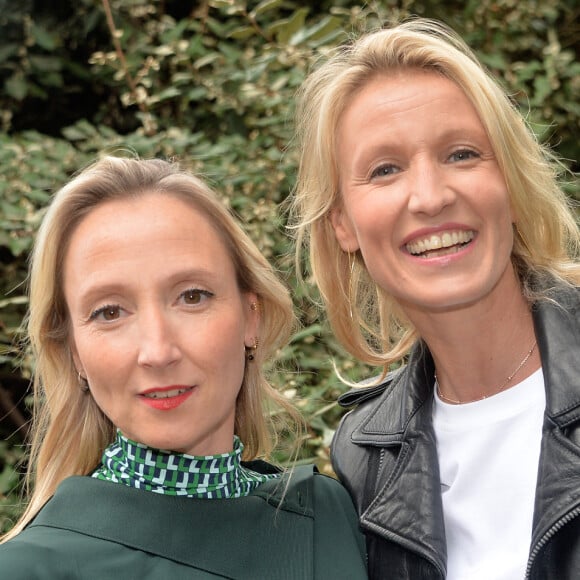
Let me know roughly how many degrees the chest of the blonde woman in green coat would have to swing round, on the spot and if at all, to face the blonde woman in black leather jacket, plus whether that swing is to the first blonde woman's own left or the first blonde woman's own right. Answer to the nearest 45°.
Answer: approximately 90° to the first blonde woman's own left

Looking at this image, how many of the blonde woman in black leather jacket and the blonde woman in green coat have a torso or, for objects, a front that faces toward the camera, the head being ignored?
2

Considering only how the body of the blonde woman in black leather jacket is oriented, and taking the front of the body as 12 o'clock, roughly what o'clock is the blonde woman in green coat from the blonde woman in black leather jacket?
The blonde woman in green coat is roughly at 2 o'clock from the blonde woman in black leather jacket.

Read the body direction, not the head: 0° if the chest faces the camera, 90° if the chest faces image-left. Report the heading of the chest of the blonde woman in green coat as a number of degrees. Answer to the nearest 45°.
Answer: approximately 0°

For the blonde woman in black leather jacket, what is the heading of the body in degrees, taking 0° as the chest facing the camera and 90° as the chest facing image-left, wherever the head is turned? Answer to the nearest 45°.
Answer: approximately 0°
